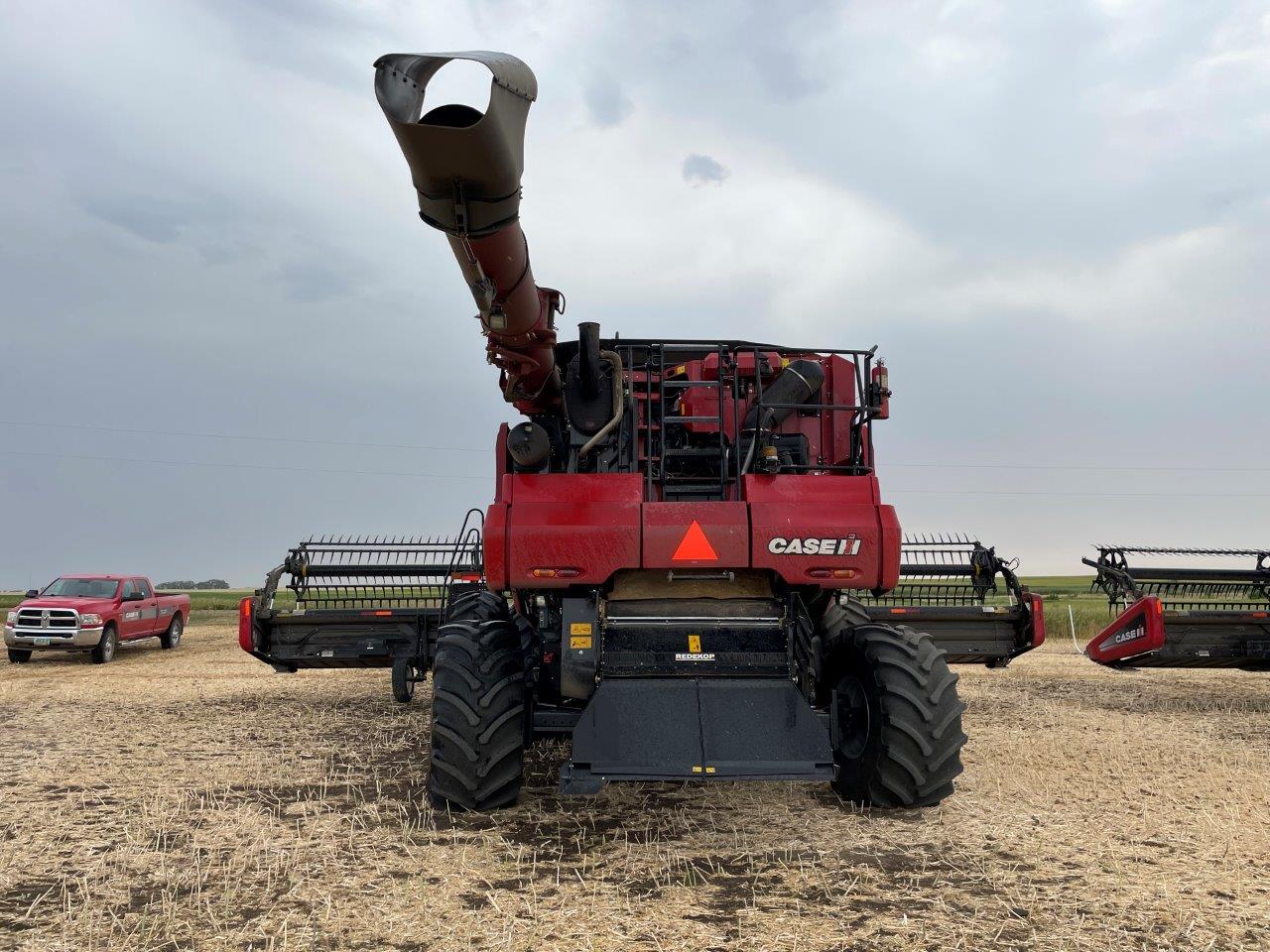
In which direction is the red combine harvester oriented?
away from the camera

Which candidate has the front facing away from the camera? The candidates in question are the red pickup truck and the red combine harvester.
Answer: the red combine harvester

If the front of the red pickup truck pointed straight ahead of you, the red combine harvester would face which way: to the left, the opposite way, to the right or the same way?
the opposite way

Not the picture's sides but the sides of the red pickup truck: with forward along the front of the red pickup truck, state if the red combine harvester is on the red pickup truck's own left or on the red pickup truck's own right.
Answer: on the red pickup truck's own left

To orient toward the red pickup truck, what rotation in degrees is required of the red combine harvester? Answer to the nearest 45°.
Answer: approximately 45° to its left

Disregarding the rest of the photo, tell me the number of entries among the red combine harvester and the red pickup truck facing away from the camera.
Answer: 1
